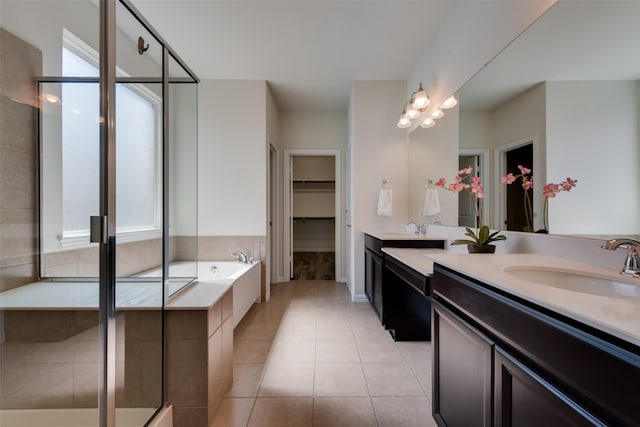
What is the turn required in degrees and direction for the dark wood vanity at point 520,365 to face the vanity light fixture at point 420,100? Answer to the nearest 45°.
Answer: approximately 90° to its right

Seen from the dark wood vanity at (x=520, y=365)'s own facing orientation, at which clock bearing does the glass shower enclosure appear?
The glass shower enclosure is roughly at 1 o'clock from the dark wood vanity.

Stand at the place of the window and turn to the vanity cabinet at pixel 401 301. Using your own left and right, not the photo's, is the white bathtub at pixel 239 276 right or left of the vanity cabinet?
left

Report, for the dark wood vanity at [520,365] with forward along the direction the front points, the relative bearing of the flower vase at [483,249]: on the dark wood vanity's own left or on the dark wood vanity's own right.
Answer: on the dark wood vanity's own right

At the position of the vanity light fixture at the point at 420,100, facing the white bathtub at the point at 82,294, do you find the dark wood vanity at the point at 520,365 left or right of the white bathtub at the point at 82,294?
left

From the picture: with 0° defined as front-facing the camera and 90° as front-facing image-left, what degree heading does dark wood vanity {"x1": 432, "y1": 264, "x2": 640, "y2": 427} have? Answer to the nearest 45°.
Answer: approximately 45°

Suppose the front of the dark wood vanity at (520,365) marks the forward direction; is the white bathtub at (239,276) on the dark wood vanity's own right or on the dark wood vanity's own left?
on the dark wood vanity's own right

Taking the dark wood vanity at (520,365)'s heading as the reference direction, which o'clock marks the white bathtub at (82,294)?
The white bathtub is roughly at 1 o'clock from the dark wood vanity.
